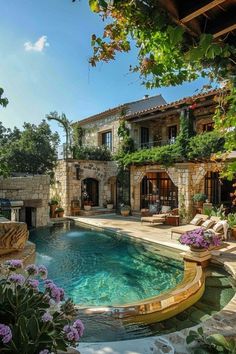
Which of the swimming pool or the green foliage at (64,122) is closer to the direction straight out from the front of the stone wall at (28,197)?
the swimming pool

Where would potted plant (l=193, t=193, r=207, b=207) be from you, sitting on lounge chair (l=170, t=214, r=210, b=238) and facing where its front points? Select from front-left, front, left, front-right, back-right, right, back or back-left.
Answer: back-right

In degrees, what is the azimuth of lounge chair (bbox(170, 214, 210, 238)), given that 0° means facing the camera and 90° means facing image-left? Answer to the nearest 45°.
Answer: approximately 45°
